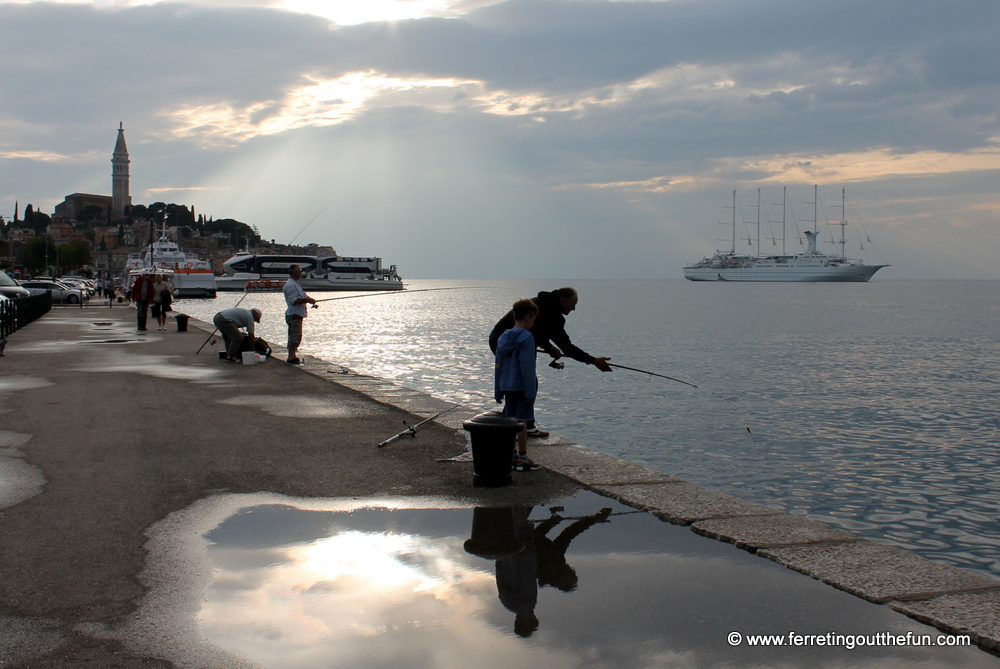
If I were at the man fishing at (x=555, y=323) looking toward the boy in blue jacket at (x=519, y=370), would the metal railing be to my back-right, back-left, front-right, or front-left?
back-right

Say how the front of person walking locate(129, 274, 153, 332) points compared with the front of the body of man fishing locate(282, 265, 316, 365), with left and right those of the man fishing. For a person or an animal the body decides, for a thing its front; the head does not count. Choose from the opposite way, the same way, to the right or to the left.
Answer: to the right

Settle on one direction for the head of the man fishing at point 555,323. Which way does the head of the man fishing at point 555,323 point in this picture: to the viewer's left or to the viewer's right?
to the viewer's right

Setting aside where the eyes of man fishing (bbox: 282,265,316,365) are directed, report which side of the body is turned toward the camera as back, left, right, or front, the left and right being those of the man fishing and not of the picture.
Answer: right

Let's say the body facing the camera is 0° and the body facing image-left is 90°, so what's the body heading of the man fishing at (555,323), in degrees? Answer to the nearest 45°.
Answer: approximately 270°

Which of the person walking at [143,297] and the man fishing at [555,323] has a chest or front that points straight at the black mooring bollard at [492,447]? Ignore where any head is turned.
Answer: the person walking

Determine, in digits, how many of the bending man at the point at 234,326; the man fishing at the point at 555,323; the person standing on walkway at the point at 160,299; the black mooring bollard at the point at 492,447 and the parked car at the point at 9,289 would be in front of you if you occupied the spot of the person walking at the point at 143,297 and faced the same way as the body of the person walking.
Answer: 3

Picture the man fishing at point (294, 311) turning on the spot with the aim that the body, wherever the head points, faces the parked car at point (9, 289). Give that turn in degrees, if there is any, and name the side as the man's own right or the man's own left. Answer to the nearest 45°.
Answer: approximately 135° to the man's own left

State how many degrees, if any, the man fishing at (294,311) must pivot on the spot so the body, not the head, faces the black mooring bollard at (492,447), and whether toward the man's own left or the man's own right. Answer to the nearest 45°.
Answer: approximately 90° to the man's own right

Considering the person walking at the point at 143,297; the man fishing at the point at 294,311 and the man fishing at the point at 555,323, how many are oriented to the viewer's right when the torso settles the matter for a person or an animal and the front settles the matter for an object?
2

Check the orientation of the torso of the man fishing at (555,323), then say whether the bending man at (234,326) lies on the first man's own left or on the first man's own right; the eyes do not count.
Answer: on the first man's own left

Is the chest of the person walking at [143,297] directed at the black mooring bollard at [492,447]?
yes
